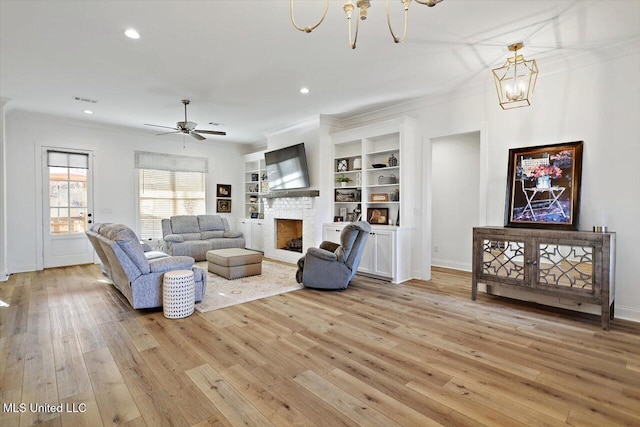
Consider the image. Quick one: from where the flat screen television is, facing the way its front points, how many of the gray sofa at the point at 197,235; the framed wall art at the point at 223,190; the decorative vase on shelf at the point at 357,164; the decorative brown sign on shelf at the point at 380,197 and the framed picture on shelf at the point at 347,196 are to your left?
3

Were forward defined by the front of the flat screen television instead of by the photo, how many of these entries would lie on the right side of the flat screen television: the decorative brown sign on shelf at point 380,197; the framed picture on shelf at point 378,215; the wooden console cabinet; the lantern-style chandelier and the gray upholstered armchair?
0

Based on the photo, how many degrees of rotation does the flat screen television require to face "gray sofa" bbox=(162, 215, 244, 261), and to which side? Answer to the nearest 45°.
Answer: approximately 45° to its right

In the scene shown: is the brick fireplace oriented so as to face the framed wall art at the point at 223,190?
no

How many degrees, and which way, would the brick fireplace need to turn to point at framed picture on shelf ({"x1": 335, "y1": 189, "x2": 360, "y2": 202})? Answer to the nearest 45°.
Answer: approximately 90° to its left

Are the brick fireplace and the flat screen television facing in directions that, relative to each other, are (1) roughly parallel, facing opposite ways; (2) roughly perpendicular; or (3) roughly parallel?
roughly parallel

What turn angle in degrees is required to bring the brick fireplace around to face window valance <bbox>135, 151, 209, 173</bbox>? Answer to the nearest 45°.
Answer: approximately 45° to its right

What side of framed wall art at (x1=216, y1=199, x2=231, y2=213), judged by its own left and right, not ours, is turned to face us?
front

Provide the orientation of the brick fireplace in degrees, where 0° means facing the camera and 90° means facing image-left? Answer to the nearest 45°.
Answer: approximately 45°

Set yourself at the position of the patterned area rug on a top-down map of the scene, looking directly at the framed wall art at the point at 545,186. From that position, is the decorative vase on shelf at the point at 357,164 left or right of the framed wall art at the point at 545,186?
left

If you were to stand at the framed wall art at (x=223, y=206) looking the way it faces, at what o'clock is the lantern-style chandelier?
The lantern-style chandelier is roughly at 11 o'clock from the framed wall art.

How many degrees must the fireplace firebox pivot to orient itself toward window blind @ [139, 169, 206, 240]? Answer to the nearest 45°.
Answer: approximately 45° to its right

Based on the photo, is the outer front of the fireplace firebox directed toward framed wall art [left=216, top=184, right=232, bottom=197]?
no

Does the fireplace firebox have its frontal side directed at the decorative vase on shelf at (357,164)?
no

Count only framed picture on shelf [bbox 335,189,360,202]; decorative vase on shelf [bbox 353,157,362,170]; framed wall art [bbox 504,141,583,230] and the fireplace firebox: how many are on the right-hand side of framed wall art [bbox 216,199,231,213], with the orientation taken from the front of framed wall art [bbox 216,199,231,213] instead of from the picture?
0

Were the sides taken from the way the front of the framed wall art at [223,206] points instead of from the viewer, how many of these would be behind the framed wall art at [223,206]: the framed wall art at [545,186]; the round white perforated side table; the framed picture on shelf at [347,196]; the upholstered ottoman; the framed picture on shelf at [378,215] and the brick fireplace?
0

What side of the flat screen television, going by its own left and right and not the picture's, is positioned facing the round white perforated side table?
front

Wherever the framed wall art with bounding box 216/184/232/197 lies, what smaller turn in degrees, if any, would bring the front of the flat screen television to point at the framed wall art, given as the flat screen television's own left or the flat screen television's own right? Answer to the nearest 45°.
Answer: approximately 90° to the flat screen television's own right

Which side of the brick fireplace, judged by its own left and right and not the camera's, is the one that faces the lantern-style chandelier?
left
